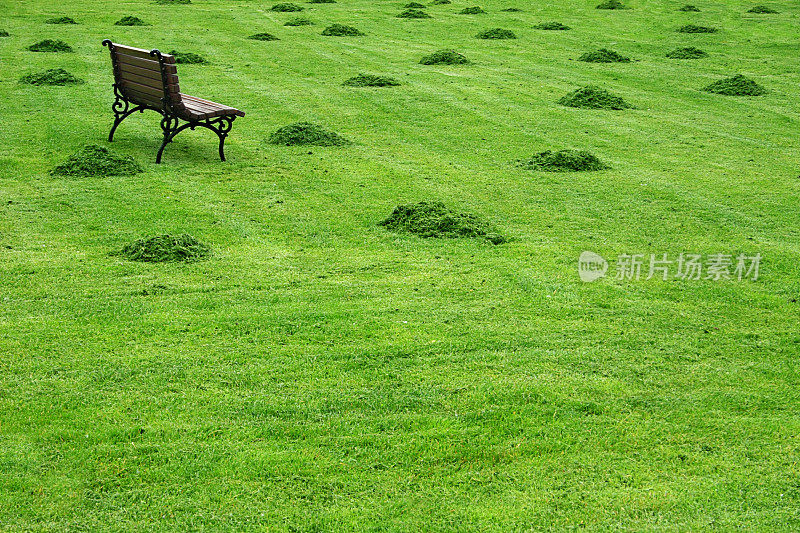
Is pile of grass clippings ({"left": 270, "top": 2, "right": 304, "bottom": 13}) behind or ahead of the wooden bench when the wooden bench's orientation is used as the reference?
ahead

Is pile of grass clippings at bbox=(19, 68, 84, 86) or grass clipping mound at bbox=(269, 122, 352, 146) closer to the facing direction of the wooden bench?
the grass clipping mound

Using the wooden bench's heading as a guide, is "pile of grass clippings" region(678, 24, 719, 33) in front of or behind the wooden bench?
in front

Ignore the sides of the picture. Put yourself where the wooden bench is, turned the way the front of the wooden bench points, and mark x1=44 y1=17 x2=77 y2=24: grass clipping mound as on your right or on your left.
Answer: on your left

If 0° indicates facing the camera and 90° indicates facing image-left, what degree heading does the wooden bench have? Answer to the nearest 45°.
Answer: approximately 225°

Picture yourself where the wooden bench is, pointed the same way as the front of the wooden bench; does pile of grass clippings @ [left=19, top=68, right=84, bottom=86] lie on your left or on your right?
on your left

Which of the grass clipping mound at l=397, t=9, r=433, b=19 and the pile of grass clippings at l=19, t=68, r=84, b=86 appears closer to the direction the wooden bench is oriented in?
the grass clipping mound

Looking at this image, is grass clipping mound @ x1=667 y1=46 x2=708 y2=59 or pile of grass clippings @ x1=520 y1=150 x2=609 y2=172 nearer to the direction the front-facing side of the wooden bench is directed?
the grass clipping mound

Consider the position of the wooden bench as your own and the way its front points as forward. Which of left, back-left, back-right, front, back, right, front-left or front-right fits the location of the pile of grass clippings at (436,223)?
right
